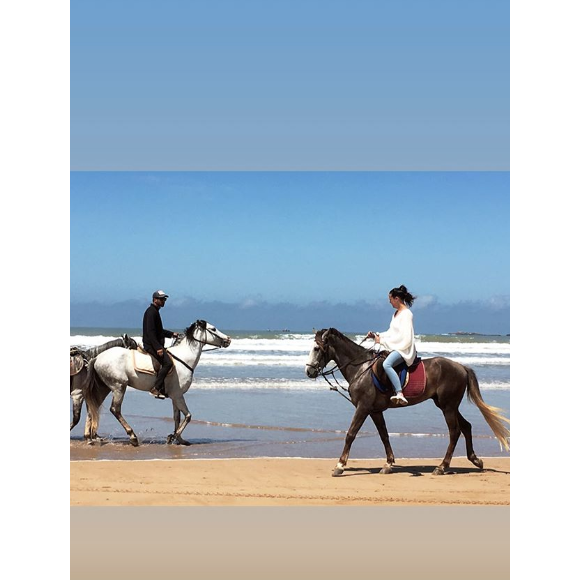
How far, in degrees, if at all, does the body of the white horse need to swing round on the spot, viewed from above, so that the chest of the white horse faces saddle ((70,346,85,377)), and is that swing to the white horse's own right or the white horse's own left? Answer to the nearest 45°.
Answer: approximately 180°

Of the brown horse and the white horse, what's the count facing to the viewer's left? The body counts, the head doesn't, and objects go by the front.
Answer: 1

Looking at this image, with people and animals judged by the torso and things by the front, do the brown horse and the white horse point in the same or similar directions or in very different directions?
very different directions

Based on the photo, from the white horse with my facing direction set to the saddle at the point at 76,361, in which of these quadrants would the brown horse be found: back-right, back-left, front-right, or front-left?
back-left

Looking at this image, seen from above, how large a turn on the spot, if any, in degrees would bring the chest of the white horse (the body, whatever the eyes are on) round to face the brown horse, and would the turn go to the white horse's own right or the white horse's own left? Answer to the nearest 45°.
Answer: approximately 45° to the white horse's own right

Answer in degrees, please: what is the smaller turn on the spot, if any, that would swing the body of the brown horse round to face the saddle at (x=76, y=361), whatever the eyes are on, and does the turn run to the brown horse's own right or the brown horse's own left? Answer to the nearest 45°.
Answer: approximately 45° to the brown horse's own right

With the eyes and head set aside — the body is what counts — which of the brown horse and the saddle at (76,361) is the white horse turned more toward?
the brown horse

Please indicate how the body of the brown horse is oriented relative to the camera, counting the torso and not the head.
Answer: to the viewer's left

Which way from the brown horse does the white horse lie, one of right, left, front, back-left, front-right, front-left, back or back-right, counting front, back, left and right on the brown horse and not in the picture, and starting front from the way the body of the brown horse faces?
front-right

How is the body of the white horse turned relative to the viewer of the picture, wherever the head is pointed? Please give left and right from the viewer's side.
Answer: facing to the right of the viewer
